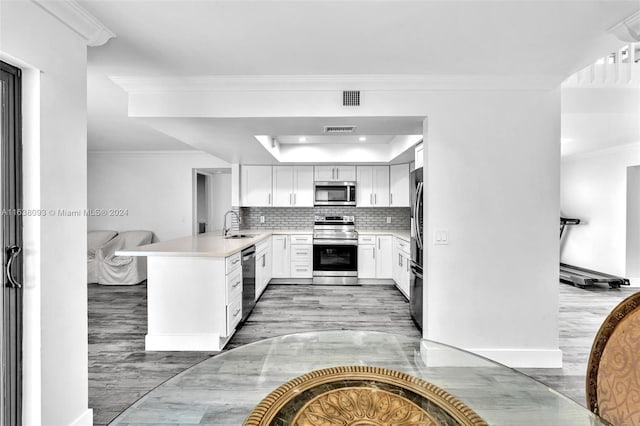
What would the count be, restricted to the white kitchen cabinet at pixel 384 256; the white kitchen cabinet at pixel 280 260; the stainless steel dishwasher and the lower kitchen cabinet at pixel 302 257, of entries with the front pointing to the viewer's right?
1

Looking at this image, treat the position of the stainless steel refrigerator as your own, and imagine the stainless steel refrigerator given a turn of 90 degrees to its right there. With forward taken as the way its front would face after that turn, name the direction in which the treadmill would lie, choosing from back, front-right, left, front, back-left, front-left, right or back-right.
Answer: front-right

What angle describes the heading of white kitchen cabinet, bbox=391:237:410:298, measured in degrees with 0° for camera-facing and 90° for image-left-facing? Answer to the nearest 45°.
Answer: approximately 90°

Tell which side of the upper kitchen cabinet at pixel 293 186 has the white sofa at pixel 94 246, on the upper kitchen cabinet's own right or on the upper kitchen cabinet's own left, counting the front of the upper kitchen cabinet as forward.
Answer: on the upper kitchen cabinet's own right

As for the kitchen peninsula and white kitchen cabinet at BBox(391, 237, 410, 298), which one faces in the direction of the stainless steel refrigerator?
the kitchen peninsula

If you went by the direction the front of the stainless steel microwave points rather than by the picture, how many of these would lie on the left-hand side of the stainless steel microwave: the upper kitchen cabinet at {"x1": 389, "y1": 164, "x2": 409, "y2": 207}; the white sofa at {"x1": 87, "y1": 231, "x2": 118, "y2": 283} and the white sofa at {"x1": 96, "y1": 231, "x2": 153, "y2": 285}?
1

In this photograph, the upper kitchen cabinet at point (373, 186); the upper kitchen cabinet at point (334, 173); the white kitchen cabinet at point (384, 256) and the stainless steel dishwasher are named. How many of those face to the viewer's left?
0

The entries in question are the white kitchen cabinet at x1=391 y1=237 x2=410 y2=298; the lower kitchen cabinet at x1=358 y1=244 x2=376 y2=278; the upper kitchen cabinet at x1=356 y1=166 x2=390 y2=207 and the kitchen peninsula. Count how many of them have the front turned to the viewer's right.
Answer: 1

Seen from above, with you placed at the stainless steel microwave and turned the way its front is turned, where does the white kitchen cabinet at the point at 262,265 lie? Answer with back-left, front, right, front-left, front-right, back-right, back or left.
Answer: front-right

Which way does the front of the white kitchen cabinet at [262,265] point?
to the viewer's right

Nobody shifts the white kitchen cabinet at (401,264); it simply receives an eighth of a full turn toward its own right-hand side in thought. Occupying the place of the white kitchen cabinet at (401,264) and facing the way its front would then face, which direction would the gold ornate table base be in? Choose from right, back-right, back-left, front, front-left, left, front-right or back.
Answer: back-left

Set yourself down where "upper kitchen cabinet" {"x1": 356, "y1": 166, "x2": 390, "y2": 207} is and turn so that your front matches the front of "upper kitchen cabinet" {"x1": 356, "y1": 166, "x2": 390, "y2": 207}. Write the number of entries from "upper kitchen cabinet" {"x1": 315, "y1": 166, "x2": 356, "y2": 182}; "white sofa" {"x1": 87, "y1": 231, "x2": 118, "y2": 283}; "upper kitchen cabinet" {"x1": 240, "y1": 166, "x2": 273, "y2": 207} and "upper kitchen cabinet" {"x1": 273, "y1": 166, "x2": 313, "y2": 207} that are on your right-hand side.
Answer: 4

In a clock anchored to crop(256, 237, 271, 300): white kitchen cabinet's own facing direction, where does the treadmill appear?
The treadmill is roughly at 12 o'clock from the white kitchen cabinet.

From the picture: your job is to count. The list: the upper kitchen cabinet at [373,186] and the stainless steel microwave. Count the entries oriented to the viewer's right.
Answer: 0

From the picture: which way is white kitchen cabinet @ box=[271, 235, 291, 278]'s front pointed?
toward the camera

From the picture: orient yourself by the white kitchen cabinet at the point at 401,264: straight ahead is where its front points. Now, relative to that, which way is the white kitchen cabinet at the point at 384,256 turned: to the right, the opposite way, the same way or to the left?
to the left

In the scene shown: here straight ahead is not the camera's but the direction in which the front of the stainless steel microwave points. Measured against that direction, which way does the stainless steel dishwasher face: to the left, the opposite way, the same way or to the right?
to the left

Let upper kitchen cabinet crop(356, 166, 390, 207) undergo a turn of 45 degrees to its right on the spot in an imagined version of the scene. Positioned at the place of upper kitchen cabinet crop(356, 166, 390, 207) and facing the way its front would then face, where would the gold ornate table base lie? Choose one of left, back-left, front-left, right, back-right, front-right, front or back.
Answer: front-left

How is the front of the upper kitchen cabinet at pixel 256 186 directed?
toward the camera

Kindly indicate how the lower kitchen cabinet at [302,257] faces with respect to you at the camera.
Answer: facing the viewer

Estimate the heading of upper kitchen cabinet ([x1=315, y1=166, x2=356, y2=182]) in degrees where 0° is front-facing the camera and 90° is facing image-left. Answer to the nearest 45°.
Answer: approximately 0°
